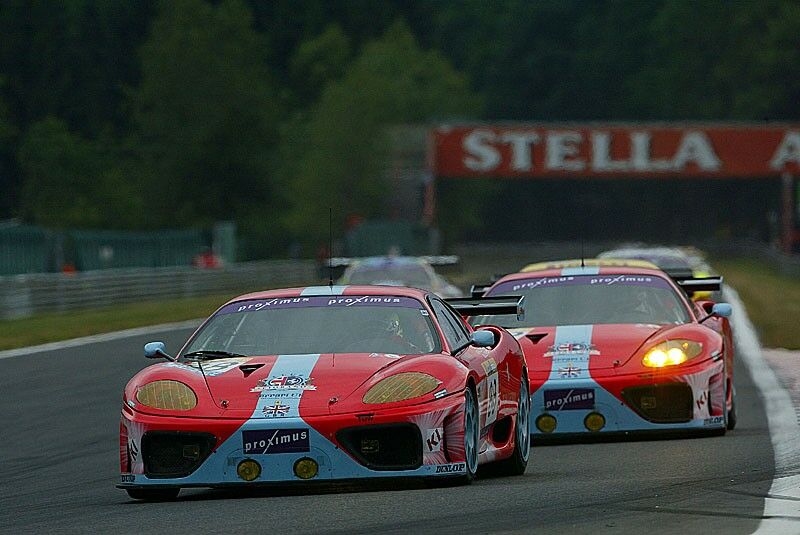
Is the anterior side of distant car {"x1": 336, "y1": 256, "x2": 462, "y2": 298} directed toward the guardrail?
no

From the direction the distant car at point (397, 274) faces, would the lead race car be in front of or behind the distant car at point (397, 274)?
in front

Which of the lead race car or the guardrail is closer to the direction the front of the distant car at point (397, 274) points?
the lead race car

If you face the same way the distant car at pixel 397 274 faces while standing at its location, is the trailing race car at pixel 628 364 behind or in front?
in front

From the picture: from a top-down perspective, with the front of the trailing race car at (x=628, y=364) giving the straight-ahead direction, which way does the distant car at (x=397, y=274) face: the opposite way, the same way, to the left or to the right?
the same way

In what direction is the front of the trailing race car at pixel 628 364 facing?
toward the camera

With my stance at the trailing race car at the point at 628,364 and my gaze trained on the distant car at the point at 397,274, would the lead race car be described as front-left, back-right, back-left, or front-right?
back-left

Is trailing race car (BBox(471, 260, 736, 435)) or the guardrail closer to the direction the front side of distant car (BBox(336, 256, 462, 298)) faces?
the trailing race car

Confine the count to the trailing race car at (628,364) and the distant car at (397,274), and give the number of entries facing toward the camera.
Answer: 2

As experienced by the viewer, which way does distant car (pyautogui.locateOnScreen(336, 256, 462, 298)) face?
facing the viewer

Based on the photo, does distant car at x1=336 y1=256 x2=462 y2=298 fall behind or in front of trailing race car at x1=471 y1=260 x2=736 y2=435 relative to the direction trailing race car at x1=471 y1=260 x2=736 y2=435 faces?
behind
